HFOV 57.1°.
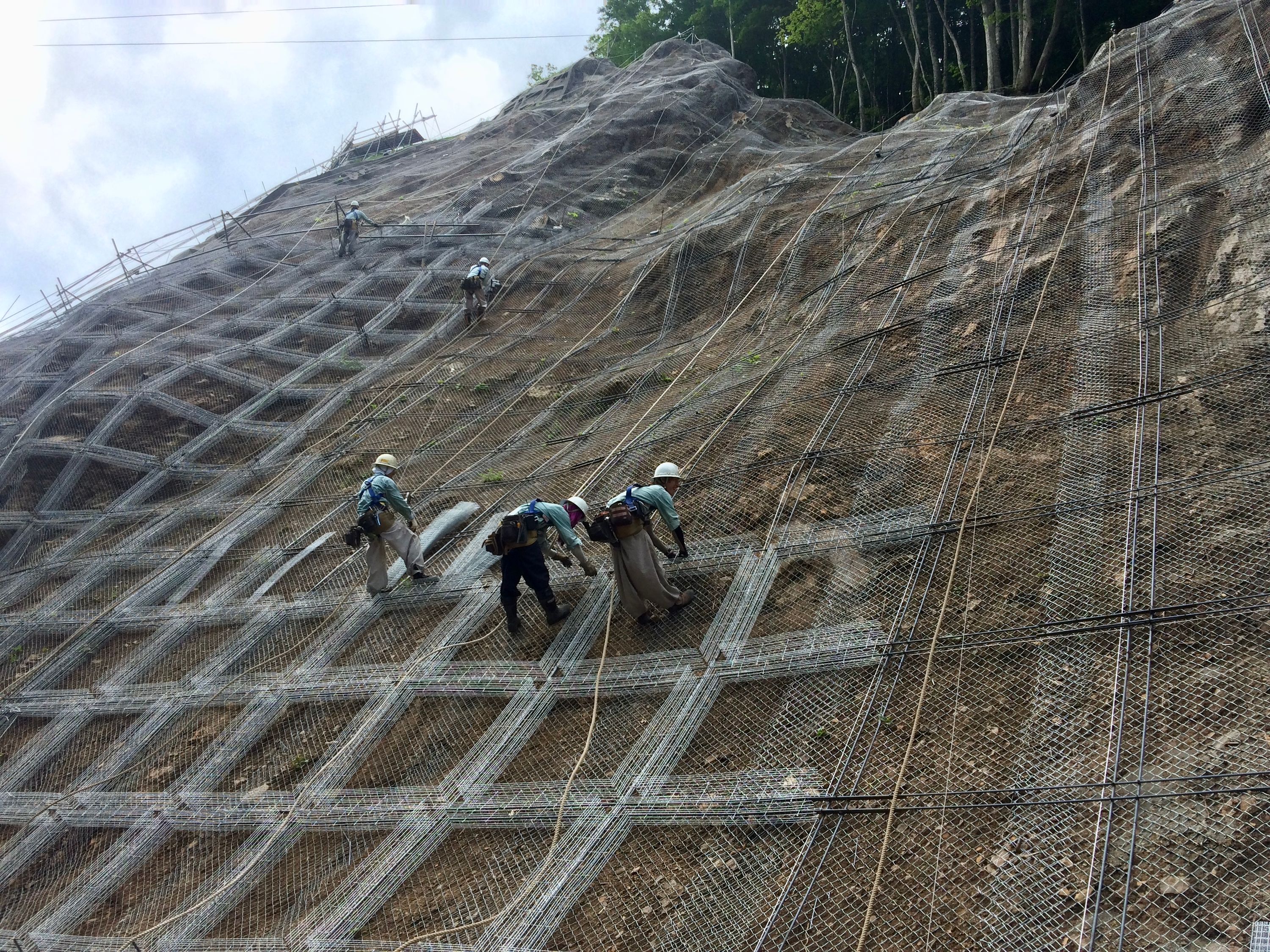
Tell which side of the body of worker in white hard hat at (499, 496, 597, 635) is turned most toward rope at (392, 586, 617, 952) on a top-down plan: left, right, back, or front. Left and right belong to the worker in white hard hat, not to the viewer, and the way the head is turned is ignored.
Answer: right

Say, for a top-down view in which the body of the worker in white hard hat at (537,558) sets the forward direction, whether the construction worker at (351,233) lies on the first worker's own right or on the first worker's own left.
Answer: on the first worker's own left

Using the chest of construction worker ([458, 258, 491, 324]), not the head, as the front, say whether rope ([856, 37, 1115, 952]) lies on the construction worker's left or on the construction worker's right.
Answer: on the construction worker's right

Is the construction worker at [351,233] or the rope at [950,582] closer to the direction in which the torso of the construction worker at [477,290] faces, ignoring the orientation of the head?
the construction worker

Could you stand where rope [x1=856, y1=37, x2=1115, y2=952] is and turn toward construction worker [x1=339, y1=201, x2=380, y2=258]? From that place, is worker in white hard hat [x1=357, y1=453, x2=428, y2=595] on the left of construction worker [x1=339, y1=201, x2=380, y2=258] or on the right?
left

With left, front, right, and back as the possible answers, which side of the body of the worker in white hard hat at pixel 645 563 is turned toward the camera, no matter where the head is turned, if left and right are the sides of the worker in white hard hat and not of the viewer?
right

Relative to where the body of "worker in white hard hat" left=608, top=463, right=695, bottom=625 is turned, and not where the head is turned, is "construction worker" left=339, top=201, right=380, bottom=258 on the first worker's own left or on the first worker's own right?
on the first worker's own left

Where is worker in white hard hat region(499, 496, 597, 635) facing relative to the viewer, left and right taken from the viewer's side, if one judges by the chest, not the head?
facing to the right of the viewer

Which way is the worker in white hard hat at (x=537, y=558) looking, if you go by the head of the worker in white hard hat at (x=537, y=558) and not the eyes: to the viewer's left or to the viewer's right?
to the viewer's right

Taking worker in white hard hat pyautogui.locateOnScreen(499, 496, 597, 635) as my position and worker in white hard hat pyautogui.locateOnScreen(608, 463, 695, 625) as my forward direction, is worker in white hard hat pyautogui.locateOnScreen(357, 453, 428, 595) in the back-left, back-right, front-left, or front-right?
back-left

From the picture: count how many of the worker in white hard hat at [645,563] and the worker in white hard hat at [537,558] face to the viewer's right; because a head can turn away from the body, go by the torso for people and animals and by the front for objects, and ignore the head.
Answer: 2

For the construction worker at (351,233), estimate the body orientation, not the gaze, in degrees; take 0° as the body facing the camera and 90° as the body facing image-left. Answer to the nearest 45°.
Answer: approximately 225°
